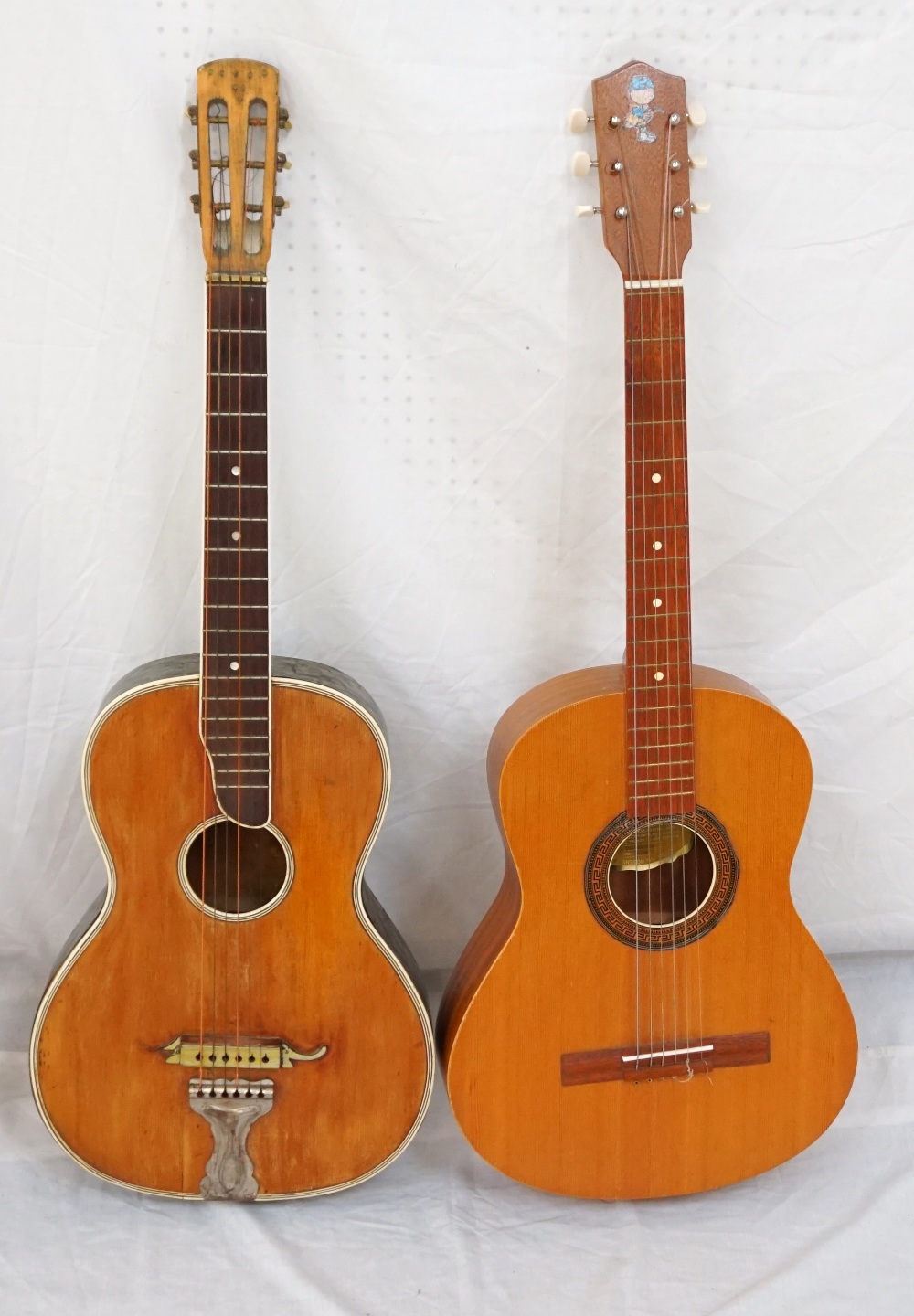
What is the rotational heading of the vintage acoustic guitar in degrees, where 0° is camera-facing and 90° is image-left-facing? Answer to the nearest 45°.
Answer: approximately 0°

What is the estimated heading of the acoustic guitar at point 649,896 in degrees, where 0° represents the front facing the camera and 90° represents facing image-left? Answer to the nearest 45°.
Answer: approximately 0°

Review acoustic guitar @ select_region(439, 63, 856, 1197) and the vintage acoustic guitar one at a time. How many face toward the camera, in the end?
2
